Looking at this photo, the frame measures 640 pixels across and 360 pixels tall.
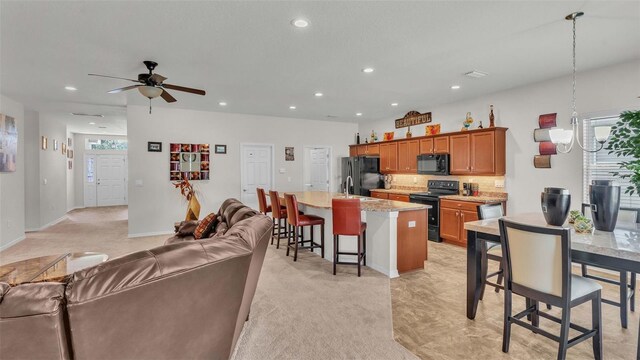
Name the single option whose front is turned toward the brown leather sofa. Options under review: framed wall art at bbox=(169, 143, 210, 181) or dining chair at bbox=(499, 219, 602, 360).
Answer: the framed wall art

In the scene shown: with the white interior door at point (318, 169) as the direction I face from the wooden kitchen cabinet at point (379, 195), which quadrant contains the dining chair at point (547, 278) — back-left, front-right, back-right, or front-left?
back-left

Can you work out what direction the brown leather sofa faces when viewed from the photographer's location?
facing away from the viewer and to the left of the viewer

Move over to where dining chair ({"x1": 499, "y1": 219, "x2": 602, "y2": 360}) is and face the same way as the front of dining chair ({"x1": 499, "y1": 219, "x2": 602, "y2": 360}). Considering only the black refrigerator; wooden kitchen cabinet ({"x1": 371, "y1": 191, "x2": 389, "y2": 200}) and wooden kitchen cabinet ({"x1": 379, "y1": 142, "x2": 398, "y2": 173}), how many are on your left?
3

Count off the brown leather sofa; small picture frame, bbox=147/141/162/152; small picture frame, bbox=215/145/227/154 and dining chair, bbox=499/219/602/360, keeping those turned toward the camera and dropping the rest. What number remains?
2
